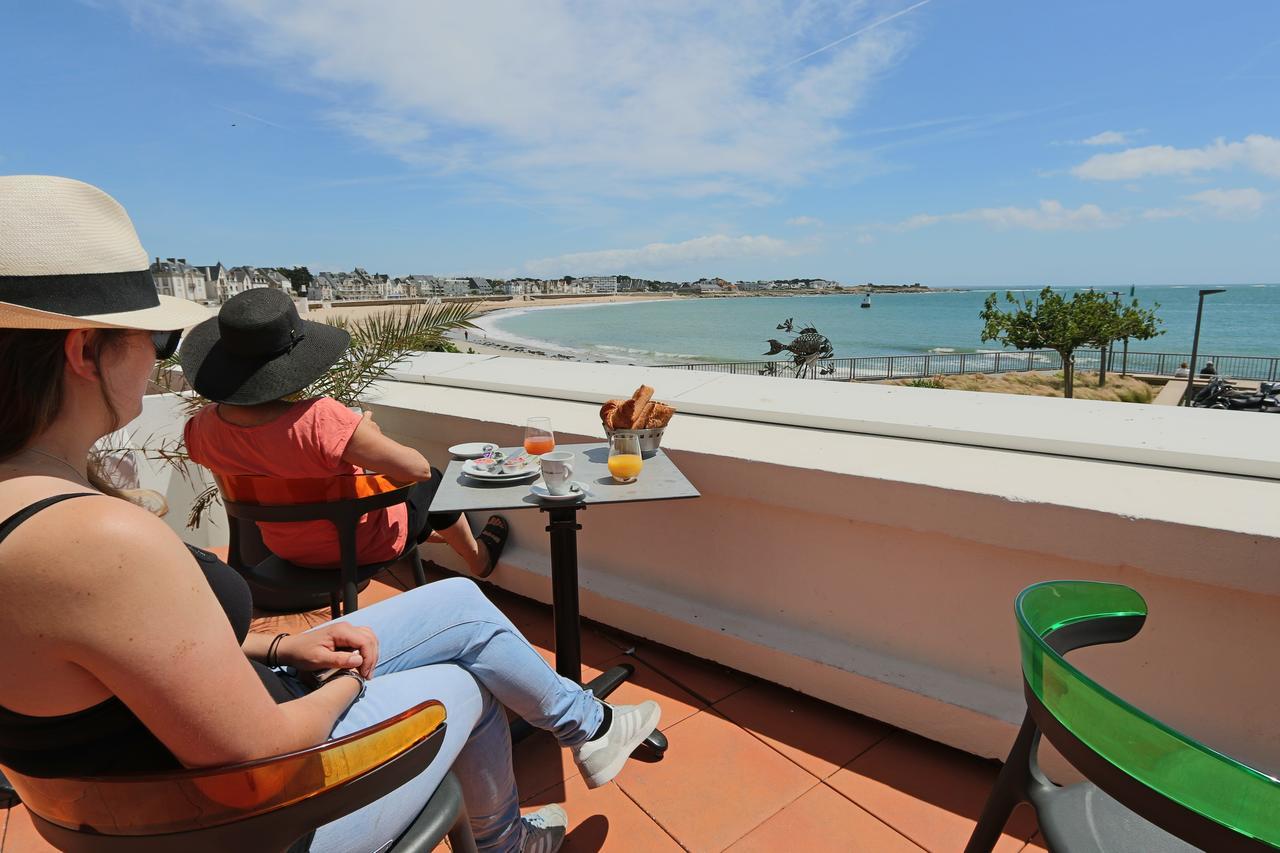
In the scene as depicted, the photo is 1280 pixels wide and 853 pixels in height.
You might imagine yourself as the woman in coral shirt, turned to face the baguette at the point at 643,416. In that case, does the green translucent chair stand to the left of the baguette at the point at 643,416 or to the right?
right

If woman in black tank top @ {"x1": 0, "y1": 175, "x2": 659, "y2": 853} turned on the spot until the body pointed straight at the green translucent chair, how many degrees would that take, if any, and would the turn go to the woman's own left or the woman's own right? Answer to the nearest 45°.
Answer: approximately 90° to the woman's own right

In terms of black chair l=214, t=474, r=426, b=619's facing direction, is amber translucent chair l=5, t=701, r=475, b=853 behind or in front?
behind

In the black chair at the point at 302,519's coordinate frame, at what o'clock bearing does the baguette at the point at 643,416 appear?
The baguette is roughly at 2 o'clock from the black chair.

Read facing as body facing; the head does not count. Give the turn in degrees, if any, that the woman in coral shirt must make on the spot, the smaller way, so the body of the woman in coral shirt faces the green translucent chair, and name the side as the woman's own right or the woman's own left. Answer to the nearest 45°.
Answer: approximately 90° to the woman's own right

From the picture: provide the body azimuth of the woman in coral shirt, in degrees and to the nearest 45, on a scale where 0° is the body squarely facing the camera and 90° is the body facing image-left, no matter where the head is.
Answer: approximately 225°

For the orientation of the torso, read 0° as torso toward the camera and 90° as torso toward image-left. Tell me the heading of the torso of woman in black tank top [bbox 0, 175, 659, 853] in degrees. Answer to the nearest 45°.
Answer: approximately 225°

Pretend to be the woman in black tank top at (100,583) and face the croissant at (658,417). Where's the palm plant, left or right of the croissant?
left
